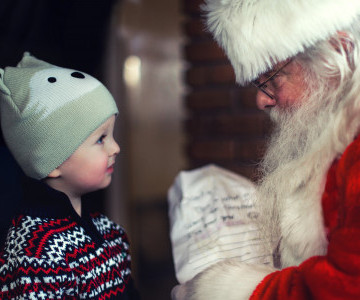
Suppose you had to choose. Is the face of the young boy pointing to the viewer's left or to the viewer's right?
to the viewer's right

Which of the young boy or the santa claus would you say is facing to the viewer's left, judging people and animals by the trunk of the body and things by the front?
the santa claus

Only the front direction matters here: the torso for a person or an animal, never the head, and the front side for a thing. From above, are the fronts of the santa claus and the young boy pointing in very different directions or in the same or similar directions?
very different directions

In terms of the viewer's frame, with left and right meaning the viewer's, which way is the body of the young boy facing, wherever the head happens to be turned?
facing the viewer and to the right of the viewer

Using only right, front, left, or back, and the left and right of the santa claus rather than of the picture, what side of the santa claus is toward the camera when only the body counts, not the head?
left
